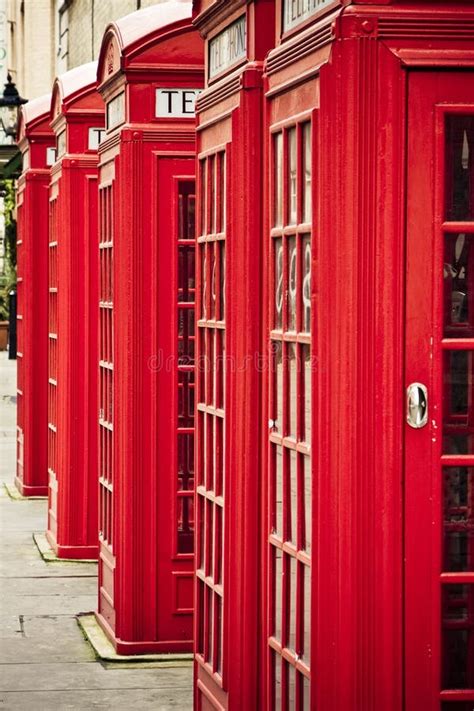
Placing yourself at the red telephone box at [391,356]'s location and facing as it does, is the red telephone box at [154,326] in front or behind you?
behind

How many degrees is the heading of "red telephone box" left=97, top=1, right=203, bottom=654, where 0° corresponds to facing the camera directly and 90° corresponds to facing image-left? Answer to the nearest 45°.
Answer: approximately 0°

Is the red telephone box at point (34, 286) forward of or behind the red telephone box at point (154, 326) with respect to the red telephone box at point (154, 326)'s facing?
behind

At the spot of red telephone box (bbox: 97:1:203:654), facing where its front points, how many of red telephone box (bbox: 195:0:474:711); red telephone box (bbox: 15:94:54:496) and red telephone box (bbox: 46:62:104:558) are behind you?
2

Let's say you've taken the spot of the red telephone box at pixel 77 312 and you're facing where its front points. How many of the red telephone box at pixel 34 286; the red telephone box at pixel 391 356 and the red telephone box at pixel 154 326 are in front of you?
2

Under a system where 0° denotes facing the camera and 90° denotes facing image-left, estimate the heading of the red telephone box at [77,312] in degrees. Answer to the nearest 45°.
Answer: approximately 0°

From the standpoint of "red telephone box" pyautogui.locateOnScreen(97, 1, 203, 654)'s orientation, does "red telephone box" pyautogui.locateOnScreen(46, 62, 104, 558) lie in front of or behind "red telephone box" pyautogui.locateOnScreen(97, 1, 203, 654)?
behind

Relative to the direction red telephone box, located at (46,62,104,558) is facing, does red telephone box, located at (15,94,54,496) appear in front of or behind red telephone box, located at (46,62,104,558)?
behind

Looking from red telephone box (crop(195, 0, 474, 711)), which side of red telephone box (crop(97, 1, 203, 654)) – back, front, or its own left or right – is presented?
front

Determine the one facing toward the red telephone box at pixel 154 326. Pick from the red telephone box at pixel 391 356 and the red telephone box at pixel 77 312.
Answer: the red telephone box at pixel 77 312

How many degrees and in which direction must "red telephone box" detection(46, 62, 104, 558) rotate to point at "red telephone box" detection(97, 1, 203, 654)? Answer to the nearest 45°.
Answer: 0° — it already faces it

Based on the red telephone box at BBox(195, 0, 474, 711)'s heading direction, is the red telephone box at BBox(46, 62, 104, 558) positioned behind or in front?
behind
